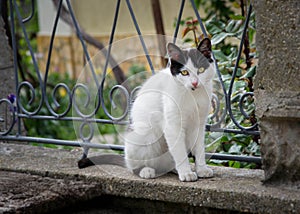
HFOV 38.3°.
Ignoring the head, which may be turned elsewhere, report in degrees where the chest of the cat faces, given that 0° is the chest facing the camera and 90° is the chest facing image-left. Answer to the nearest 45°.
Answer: approximately 315°

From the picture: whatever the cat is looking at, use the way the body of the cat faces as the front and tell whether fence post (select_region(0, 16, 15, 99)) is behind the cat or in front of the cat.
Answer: behind
